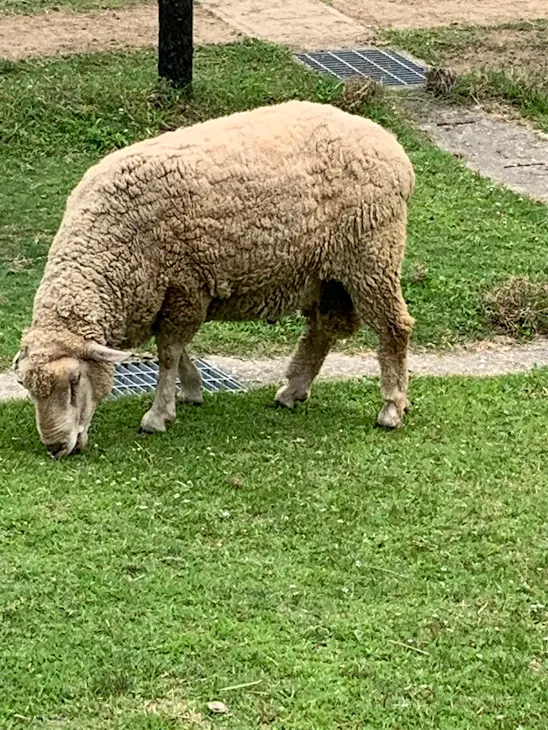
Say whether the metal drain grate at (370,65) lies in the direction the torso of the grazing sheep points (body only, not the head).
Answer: no

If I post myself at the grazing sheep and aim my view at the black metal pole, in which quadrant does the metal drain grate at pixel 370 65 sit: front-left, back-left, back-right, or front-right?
front-right

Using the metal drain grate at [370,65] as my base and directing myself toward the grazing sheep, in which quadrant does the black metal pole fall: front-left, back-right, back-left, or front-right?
front-right

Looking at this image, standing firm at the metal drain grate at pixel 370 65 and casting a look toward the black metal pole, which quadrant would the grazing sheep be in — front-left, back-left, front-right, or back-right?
front-left

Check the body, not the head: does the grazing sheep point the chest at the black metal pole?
no

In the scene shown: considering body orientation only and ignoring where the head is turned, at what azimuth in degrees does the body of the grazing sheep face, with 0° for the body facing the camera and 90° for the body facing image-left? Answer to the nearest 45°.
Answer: approximately 90°
